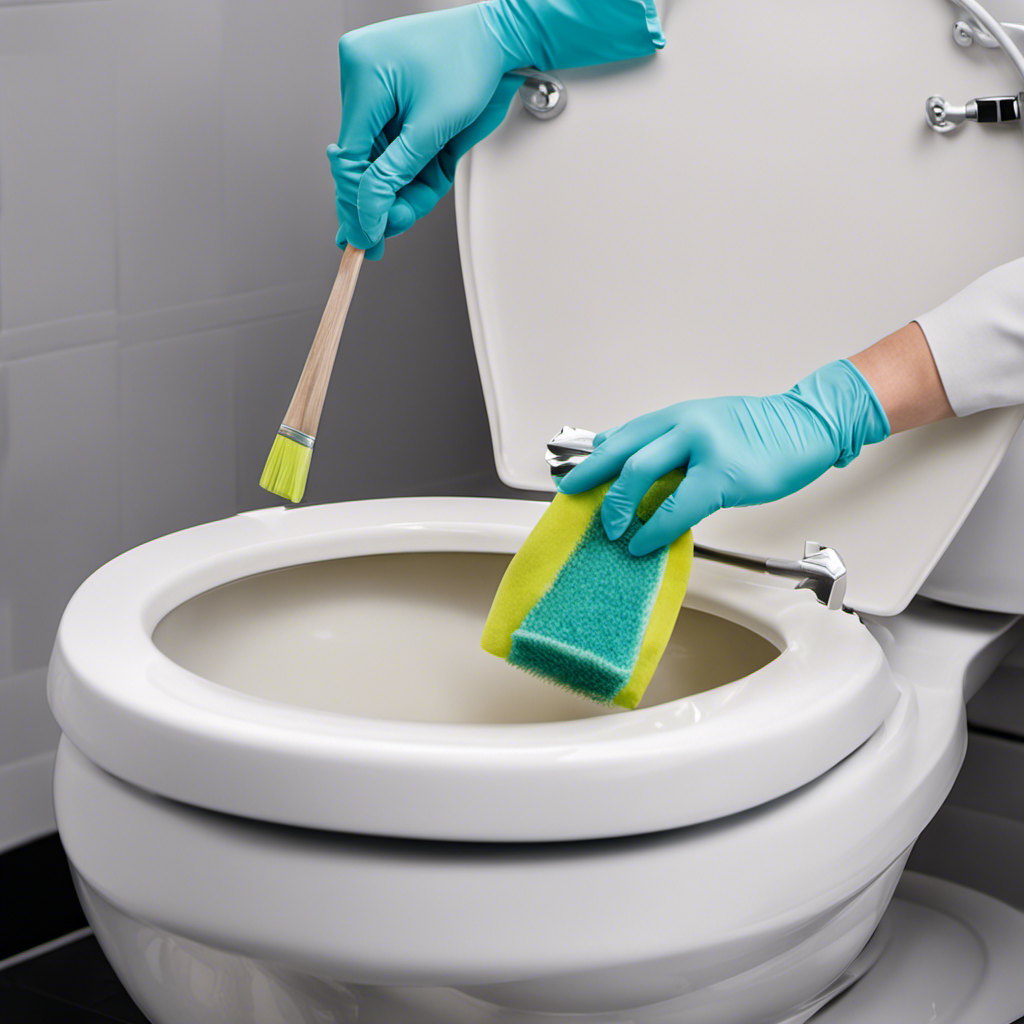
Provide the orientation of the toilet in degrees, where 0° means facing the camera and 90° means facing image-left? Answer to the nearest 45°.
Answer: approximately 45°
